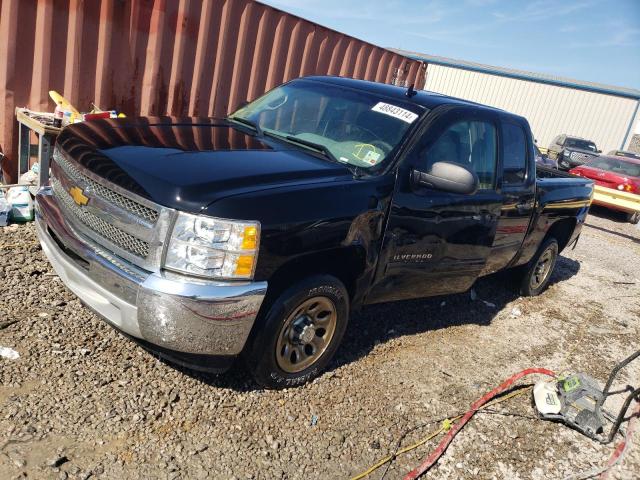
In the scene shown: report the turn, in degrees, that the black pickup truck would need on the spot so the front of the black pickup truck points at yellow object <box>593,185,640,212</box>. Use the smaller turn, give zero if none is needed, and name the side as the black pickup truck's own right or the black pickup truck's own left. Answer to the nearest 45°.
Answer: approximately 180°

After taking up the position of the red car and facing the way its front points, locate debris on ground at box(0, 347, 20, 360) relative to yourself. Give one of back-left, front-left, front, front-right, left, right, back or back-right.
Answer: front-left

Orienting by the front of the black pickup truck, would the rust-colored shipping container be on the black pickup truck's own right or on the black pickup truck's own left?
on the black pickup truck's own right

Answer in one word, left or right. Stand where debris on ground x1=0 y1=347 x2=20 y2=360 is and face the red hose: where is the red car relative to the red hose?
left

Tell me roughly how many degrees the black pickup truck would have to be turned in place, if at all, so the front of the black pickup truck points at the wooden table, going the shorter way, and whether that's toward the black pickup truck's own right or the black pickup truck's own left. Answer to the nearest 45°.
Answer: approximately 90° to the black pickup truck's own right

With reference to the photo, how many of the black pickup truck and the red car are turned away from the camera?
0

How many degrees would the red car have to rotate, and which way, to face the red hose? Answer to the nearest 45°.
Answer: approximately 45° to its left

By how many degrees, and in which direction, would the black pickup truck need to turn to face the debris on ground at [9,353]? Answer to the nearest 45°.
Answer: approximately 45° to its right

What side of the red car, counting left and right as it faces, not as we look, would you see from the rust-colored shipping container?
front

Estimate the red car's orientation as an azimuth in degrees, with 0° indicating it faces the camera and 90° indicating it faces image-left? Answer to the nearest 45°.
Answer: approximately 45°

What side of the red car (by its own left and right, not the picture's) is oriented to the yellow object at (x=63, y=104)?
front
